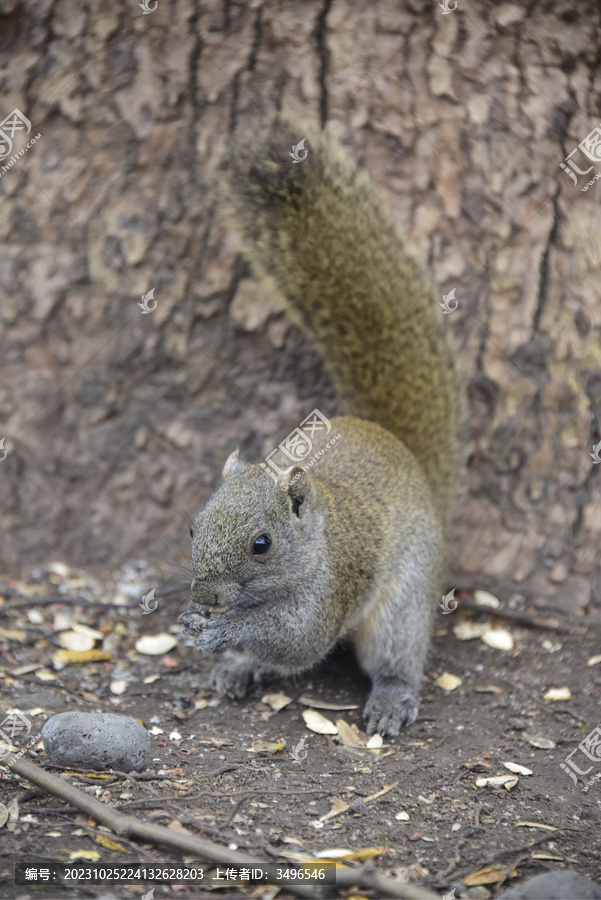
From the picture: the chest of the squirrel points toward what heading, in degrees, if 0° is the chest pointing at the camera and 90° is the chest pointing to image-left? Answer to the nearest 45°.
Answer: approximately 45°

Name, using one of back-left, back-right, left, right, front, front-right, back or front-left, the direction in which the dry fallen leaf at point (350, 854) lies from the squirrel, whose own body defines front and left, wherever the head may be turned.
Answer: front-left
